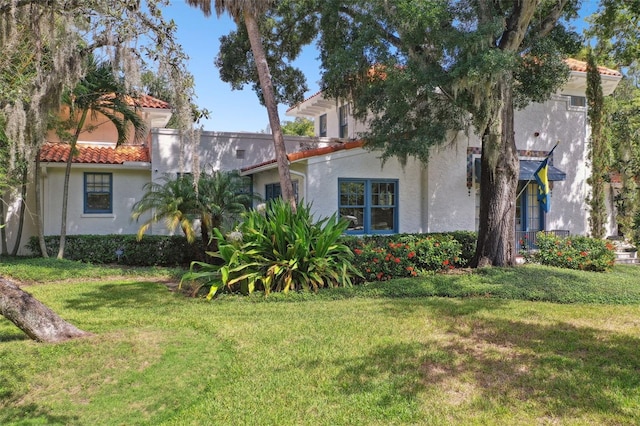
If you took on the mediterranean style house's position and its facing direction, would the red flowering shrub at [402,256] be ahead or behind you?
ahead

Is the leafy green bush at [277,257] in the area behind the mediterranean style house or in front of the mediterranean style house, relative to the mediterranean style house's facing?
in front

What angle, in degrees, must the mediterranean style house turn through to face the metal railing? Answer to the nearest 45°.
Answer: approximately 90° to its left

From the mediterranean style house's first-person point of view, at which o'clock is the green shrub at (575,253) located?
The green shrub is roughly at 10 o'clock from the mediterranean style house.

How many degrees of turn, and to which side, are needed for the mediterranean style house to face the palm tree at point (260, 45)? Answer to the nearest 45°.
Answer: approximately 45° to its right

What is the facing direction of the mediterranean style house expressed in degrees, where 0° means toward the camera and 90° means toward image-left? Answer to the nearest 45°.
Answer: approximately 0°
